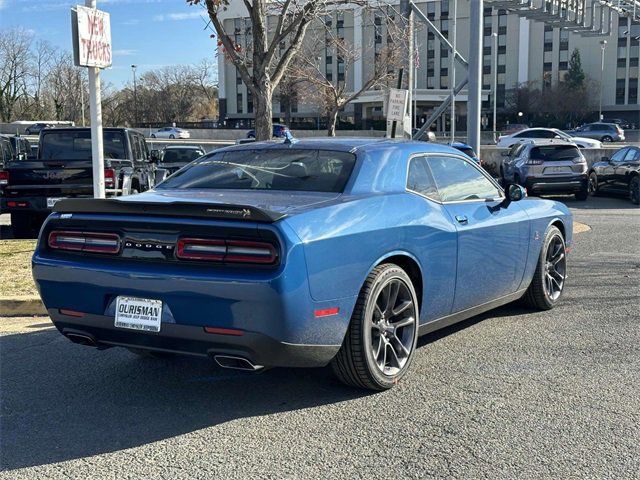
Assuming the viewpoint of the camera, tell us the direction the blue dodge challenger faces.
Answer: facing away from the viewer and to the right of the viewer

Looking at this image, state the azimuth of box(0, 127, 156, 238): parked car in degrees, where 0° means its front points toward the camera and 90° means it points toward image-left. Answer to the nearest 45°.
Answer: approximately 225°

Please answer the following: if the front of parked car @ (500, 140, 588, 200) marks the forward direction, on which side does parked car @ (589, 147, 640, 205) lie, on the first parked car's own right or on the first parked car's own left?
on the first parked car's own right

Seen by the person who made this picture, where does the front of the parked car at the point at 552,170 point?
facing away from the viewer and to the left of the viewer

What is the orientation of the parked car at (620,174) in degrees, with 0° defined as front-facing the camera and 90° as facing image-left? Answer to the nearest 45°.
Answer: approximately 135°

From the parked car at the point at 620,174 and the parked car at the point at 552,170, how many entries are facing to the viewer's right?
0

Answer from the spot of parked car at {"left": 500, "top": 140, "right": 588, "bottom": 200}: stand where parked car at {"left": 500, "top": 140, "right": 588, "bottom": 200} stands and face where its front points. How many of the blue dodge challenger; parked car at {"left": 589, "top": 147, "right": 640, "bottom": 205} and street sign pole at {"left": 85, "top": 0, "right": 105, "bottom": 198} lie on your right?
1

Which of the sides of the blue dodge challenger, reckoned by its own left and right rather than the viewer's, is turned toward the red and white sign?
left

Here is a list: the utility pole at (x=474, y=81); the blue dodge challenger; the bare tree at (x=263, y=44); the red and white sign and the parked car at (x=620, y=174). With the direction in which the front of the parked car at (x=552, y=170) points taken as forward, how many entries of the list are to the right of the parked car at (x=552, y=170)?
1

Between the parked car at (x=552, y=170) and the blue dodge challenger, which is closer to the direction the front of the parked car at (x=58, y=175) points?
the parked car
